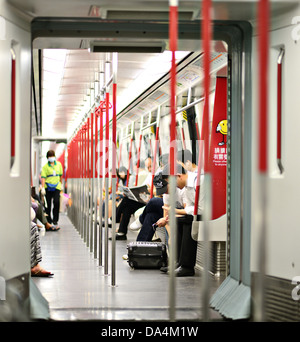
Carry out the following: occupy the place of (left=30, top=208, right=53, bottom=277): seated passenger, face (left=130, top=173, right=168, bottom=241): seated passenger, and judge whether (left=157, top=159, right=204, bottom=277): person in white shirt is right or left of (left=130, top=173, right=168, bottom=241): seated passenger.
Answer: right

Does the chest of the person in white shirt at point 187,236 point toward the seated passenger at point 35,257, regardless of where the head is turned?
yes

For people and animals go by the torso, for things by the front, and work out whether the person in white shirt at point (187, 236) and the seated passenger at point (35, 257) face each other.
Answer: yes

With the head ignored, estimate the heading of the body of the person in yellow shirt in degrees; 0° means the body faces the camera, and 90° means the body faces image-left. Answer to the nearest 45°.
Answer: approximately 0°

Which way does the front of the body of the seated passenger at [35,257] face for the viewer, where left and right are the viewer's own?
facing to the right of the viewer

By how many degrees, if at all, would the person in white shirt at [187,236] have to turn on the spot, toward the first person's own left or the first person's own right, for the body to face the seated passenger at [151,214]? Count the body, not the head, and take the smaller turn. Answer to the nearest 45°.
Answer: approximately 90° to the first person's own right

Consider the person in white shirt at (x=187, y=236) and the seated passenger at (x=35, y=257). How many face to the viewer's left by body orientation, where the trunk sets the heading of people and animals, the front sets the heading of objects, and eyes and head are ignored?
1

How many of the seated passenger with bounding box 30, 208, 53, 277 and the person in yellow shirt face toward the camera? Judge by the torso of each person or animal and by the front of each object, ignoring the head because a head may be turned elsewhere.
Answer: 1

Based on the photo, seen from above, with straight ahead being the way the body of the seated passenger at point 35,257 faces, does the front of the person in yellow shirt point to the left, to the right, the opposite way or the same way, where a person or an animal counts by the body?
to the right

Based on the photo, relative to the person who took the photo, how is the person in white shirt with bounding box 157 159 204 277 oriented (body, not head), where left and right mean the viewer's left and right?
facing to the left of the viewer
